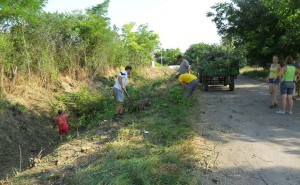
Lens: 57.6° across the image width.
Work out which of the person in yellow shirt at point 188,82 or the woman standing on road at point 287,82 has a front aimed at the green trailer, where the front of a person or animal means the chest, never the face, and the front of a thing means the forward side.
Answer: the woman standing on road

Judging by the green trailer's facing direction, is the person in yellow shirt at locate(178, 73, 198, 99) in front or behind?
behind

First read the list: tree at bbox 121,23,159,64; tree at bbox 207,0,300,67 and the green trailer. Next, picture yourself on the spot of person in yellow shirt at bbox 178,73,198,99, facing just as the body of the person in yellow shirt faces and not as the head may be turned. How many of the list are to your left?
0

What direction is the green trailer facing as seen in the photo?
away from the camera

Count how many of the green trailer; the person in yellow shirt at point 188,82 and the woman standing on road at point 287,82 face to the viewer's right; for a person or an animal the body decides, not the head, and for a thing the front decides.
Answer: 0

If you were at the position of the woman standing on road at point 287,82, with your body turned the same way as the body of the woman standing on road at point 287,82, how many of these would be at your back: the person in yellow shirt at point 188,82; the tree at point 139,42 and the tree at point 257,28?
0

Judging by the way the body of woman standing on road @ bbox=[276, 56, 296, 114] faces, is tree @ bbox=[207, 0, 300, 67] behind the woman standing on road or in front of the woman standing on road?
in front

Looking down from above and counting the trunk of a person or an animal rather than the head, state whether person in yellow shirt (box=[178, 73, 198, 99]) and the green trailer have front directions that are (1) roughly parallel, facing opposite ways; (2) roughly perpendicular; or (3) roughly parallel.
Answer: roughly perpendicular

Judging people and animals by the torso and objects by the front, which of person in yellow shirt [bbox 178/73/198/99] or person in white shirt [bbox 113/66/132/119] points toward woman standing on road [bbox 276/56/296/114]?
the person in white shirt

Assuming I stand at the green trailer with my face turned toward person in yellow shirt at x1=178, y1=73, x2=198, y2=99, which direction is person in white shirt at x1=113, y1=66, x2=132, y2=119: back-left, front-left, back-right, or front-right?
front-right

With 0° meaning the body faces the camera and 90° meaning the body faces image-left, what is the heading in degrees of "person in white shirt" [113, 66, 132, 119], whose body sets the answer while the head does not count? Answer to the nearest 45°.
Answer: approximately 270°

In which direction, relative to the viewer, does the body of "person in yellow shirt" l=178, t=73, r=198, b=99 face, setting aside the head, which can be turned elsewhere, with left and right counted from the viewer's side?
facing to the left of the viewer

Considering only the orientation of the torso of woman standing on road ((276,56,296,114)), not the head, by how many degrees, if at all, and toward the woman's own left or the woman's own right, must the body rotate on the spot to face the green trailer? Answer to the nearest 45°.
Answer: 0° — they already face it

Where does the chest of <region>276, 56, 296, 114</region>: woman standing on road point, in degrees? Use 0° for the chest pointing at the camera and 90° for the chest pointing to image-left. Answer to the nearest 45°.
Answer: approximately 135°

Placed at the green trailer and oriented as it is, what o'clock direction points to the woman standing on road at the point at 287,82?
The woman standing on road is roughly at 5 o'clock from the green trailer.
